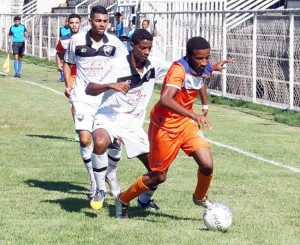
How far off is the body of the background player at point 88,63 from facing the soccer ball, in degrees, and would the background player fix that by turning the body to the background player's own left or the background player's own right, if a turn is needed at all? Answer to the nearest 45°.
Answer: approximately 45° to the background player's own left

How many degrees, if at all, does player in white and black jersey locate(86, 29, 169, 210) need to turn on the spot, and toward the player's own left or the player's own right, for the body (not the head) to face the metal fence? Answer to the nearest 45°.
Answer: approximately 135° to the player's own left

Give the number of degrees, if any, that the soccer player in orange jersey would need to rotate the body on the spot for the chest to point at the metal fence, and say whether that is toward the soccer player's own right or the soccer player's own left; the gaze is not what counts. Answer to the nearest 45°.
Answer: approximately 135° to the soccer player's own left

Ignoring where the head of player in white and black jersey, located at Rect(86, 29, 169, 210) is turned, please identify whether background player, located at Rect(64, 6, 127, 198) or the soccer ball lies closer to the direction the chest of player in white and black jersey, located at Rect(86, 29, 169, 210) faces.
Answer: the soccer ball

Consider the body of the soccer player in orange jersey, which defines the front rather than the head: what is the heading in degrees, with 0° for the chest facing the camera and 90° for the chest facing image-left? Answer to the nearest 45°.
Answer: approximately 315°

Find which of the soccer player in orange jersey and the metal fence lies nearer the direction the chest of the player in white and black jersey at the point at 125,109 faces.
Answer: the soccer player in orange jersey

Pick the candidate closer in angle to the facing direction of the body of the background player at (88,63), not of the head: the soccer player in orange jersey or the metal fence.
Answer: the soccer player in orange jersey

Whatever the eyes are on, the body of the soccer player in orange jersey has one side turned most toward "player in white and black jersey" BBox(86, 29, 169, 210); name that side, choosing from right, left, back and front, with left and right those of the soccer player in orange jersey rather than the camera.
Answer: back

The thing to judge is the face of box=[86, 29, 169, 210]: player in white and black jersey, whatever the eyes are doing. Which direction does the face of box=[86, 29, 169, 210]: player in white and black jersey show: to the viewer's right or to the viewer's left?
to the viewer's right

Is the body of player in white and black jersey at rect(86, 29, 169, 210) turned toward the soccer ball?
yes

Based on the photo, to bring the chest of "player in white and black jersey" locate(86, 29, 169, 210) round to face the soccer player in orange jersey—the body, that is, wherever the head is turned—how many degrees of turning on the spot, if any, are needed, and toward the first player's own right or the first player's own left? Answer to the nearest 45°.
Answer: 0° — they already face them
